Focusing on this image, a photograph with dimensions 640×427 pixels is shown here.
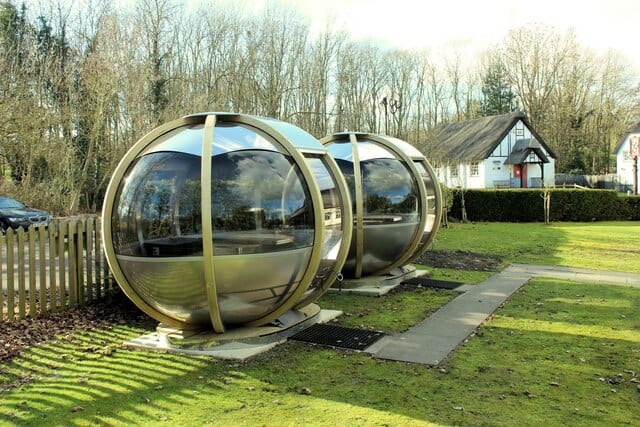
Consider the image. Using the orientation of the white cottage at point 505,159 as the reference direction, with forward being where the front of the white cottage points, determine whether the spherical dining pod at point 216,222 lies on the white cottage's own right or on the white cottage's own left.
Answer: on the white cottage's own right

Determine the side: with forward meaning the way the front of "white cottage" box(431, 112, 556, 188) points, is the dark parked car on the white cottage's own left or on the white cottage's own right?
on the white cottage's own right

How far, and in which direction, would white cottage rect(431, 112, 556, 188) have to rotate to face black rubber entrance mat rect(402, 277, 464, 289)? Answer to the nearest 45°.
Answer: approximately 45° to its right

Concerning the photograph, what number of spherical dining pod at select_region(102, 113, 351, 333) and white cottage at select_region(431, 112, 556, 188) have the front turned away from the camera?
0

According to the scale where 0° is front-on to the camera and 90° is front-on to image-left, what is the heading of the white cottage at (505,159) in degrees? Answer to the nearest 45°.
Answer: approximately 315°
